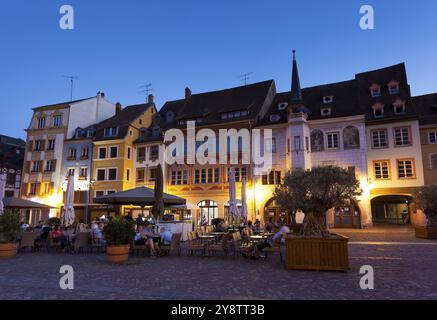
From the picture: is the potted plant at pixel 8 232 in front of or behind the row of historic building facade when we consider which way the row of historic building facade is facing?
in front

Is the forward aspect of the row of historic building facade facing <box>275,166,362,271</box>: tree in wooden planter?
yes

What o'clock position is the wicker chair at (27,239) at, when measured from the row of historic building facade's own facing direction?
The wicker chair is roughly at 1 o'clock from the row of historic building facade.

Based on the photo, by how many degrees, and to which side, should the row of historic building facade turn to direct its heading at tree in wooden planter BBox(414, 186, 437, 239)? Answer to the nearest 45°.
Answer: approximately 45° to its left

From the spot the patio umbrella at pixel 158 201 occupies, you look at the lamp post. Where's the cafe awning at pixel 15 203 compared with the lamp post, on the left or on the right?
left

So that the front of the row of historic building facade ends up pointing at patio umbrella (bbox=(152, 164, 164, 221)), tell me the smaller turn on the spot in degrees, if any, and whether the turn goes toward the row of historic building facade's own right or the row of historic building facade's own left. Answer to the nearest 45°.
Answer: approximately 45° to the row of historic building facade's own right

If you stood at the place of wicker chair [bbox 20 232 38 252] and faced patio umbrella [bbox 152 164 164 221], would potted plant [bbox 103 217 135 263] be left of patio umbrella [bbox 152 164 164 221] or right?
right

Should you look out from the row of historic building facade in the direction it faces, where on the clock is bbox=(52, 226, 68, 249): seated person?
The seated person is roughly at 1 o'clock from the row of historic building facade.

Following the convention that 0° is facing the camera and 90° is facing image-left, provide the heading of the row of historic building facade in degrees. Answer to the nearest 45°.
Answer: approximately 0°

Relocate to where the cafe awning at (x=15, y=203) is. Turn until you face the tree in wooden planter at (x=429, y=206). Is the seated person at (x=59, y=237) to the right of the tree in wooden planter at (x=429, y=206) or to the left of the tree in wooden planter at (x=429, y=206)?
right
